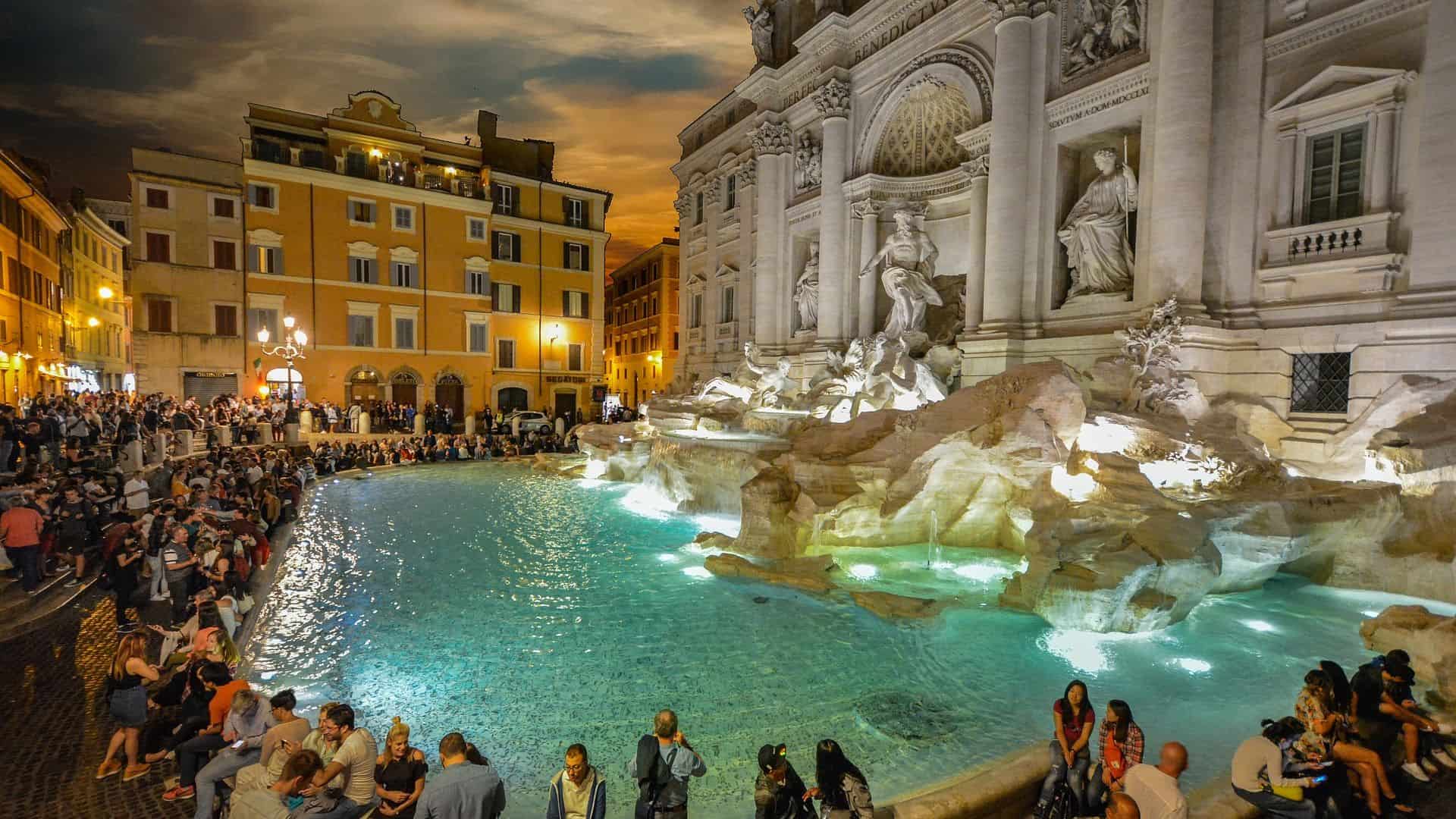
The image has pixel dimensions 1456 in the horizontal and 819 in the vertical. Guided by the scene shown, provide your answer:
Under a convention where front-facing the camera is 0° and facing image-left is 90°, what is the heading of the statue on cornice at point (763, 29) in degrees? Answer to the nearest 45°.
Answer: approximately 45°

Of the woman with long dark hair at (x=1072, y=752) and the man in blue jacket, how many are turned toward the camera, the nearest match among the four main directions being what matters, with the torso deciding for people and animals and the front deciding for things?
2

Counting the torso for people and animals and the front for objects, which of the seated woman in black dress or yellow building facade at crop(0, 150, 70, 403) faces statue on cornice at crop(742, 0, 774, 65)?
the yellow building facade

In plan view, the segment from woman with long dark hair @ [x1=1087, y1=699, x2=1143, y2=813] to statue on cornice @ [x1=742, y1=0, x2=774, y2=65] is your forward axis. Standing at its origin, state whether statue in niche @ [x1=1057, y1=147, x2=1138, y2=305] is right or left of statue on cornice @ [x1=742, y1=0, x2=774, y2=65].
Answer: right

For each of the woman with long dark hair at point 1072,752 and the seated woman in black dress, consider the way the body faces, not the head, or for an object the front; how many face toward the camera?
2

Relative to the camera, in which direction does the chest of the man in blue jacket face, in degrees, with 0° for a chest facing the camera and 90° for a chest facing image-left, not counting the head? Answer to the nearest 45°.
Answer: approximately 0°

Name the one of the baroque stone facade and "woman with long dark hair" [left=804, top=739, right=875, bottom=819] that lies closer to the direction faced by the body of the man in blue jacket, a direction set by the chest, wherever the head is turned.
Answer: the woman with long dark hair

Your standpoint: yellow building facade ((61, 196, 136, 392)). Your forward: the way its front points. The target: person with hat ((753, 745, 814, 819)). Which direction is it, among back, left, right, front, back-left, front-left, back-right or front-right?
front-right
